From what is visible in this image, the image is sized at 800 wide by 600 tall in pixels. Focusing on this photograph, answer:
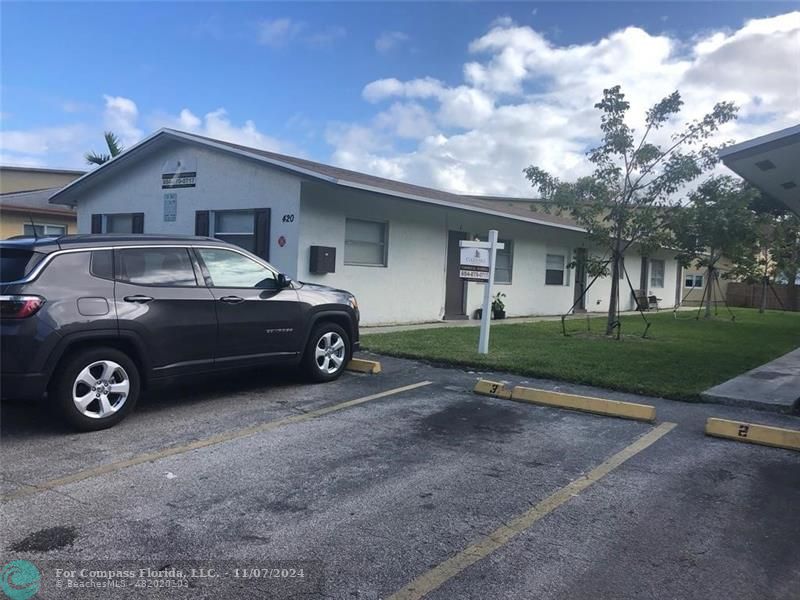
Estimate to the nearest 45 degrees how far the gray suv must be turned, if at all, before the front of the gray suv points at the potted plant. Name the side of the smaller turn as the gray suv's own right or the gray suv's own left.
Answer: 0° — it already faces it

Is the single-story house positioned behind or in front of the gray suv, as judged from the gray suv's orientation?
in front

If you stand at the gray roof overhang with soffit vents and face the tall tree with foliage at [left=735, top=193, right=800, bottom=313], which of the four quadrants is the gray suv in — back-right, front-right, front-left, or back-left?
back-left

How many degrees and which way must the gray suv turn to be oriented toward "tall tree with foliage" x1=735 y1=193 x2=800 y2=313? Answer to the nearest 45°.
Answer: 0° — it already faces it

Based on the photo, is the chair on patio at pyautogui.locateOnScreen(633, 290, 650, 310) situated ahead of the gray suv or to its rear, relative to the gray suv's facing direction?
ahead

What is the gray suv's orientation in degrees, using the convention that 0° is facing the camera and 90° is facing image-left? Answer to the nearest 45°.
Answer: approximately 225°

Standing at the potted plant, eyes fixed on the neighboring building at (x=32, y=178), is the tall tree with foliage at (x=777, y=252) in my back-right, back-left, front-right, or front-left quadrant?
back-right

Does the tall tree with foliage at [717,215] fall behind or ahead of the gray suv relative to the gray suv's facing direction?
ahead
